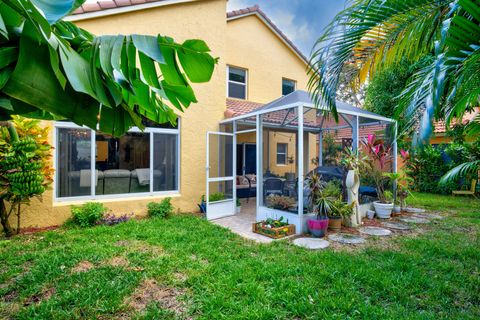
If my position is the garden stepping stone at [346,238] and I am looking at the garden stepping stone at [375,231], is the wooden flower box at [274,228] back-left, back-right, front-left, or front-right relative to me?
back-left

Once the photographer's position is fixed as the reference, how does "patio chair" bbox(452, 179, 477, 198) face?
facing to the left of the viewer

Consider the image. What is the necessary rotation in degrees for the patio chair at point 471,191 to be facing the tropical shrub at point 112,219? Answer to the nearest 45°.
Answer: approximately 45° to its left

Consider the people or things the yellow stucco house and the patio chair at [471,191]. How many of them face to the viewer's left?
1
